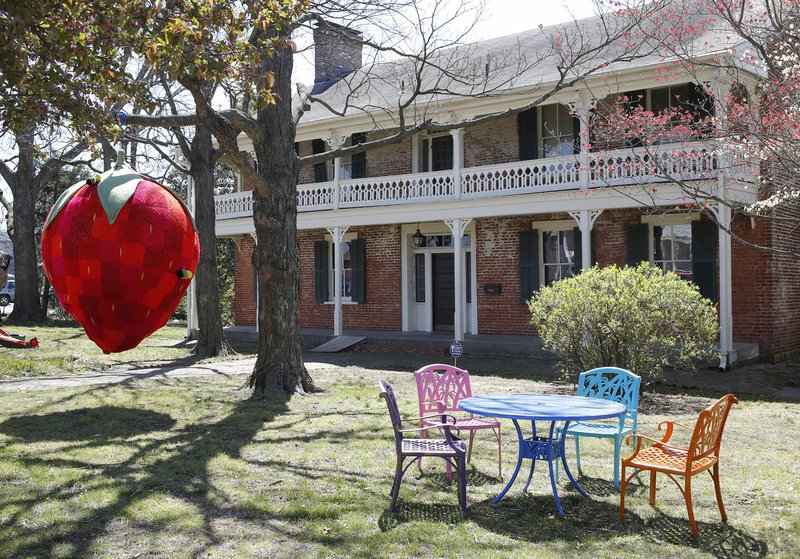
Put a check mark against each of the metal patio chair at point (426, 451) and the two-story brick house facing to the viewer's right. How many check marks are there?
1

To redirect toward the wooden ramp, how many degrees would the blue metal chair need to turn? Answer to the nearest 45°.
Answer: approximately 90° to its right

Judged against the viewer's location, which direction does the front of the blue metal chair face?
facing the viewer and to the left of the viewer

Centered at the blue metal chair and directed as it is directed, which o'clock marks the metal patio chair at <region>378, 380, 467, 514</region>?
The metal patio chair is roughly at 12 o'clock from the blue metal chair.

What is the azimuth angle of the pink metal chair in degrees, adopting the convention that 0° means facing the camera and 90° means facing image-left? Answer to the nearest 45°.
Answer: approximately 315°

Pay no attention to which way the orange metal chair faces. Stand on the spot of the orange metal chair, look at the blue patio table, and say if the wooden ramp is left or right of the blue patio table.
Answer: right

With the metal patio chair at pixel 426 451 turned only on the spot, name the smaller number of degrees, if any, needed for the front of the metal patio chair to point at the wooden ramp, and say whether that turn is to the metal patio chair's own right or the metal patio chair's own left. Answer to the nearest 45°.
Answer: approximately 90° to the metal patio chair's own left

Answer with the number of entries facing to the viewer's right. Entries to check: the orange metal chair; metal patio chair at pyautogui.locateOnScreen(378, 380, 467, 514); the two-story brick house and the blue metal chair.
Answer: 1

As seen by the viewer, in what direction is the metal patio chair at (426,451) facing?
to the viewer's right

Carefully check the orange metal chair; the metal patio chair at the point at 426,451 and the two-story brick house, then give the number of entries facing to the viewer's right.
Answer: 1

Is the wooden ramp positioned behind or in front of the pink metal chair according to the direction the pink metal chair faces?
behind

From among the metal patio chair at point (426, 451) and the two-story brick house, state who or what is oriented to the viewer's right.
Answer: the metal patio chair

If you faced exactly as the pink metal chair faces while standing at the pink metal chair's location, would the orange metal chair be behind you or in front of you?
in front

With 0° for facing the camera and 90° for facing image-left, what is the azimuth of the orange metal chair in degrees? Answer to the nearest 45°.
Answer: approximately 135°

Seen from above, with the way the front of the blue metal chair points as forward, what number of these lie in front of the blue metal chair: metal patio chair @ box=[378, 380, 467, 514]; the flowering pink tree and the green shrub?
1

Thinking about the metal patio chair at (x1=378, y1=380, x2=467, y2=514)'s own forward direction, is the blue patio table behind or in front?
in front

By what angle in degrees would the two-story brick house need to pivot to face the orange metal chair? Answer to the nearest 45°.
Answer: approximately 45° to its left

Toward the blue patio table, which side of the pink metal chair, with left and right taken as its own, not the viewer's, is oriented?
front
